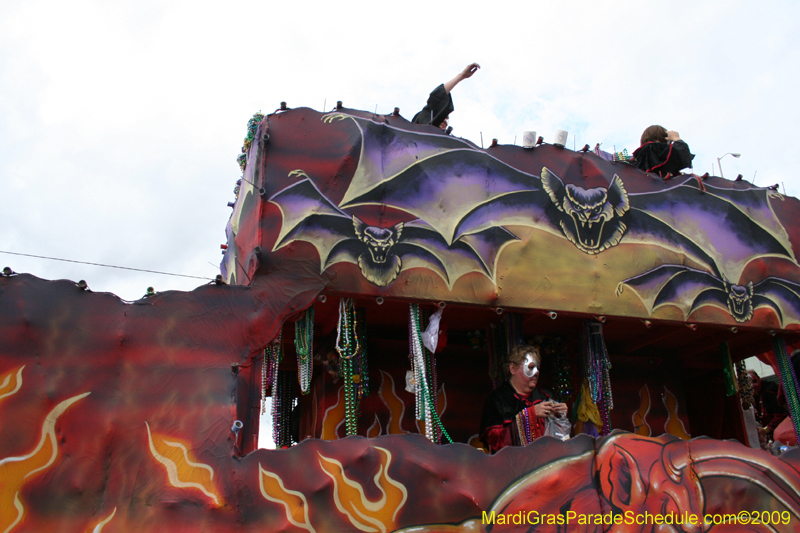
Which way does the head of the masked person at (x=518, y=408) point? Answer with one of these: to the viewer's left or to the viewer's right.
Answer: to the viewer's right

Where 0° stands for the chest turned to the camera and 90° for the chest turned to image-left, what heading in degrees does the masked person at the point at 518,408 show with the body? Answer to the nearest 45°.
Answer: approximately 315°
